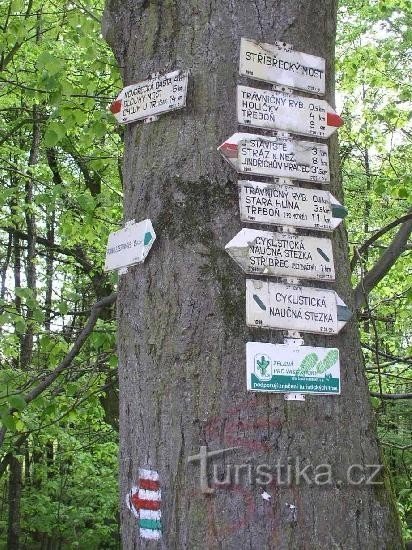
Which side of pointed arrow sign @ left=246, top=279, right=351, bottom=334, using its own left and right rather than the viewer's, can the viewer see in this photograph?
front

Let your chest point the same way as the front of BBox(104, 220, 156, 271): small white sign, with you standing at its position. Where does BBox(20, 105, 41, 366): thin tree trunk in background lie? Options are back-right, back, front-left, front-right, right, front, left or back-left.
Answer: back-right

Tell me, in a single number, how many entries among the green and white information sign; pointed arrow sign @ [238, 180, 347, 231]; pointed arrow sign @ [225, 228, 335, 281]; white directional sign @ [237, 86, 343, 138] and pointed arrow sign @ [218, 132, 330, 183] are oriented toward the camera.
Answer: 5

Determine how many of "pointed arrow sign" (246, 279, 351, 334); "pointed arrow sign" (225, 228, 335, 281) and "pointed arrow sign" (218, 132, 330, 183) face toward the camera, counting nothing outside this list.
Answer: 3

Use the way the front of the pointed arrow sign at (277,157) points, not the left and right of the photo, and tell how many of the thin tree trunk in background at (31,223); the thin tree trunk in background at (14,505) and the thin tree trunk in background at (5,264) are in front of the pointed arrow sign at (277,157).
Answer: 0

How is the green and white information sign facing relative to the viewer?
toward the camera

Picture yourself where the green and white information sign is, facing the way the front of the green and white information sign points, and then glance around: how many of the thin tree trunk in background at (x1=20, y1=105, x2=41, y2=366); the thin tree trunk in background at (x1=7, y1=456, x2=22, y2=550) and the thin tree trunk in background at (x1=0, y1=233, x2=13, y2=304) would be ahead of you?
0

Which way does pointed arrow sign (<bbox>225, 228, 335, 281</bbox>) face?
toward the camera

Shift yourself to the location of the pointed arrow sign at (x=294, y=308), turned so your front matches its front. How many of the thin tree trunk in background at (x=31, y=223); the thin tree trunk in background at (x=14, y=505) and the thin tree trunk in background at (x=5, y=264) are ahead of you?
0

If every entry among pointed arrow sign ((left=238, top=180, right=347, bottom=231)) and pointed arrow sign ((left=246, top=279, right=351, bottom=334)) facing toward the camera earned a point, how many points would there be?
2

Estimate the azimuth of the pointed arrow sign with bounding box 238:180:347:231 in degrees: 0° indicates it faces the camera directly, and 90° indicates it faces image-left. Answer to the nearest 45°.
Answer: approximately 0°

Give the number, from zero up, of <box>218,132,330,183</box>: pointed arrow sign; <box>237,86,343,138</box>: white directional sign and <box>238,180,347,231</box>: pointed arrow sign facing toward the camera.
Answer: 3
